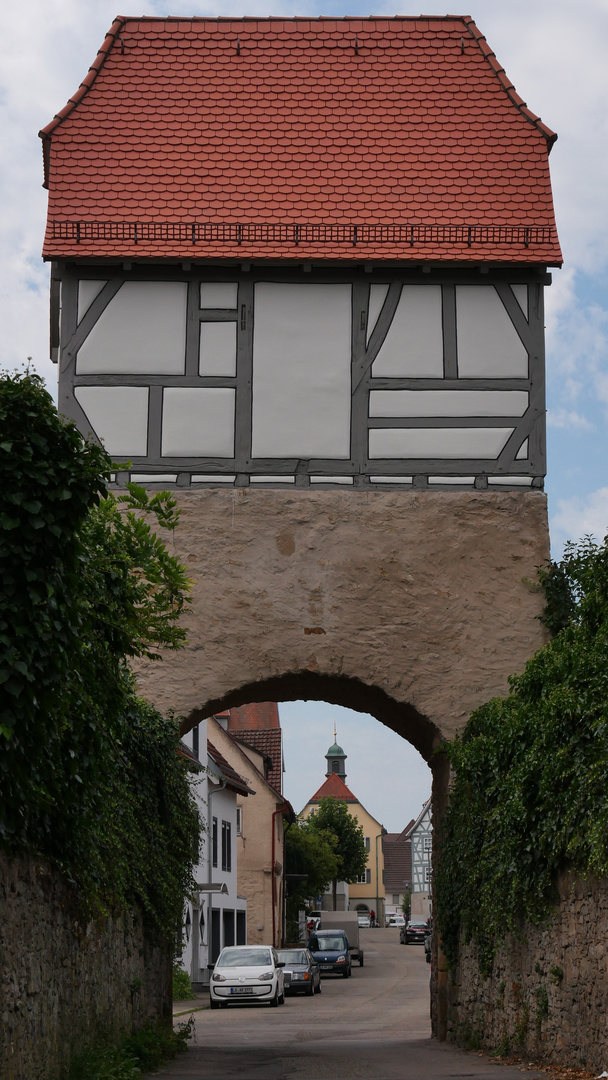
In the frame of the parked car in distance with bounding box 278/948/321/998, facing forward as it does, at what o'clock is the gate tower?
The gate tower is roughly at 12 o'clock from the parked car in distance.

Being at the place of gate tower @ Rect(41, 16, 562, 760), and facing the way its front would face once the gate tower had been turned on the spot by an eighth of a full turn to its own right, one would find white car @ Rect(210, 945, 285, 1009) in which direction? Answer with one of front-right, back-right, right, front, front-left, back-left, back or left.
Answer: back-right

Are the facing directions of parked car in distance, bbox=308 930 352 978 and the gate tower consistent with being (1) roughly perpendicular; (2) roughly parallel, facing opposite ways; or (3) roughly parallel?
roughly parallel

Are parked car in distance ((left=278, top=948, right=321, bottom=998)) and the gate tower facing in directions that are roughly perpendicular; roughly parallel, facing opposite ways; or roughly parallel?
roughly parallel

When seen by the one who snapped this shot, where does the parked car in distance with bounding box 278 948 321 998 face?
facing the viewer

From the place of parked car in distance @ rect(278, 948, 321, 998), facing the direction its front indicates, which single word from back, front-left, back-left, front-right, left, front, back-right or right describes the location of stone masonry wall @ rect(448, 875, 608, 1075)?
front

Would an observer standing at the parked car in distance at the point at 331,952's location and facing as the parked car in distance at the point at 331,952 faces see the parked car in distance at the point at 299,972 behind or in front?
in front

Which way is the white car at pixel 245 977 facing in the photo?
toward the camera

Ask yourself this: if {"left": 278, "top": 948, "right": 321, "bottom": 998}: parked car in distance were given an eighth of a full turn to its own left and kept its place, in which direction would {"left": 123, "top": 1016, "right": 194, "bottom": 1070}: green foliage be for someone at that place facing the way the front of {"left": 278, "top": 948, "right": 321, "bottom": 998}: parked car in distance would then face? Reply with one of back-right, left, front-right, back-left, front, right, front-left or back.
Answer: front-right

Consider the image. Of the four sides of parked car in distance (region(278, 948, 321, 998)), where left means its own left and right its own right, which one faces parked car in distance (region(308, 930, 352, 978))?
back

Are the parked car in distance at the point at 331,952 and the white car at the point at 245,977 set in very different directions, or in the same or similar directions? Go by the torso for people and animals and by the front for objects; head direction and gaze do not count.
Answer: same or similar directions

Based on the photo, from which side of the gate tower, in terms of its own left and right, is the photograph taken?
front

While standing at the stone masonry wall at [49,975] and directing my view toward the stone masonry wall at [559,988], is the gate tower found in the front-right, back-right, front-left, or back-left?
front-left

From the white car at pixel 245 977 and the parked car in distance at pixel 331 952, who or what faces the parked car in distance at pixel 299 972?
the parked car in distance at pixel 331 952
